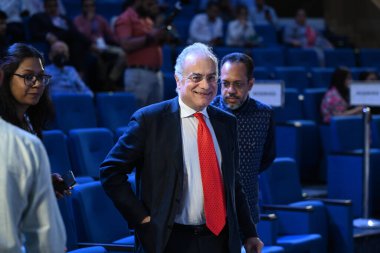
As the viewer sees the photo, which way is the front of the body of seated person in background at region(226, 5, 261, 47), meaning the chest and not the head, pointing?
toward the camera

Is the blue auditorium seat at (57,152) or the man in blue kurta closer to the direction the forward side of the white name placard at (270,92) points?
the man in blue kurta

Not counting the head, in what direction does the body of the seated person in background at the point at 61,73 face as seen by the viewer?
toward the camera

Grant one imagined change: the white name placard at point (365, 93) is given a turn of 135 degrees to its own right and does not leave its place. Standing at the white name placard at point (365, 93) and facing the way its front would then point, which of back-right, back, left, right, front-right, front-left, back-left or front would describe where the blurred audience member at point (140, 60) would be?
front-left

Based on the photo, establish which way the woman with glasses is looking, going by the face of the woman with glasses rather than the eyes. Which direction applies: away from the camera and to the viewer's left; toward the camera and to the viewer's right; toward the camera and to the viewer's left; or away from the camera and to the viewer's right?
toward the camera and to the viewer's right

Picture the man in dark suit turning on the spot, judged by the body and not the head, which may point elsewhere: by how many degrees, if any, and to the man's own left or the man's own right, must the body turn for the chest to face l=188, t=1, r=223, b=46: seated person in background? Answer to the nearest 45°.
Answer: approximately 135° to the man's own left

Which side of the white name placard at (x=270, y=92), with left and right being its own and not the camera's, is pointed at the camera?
front

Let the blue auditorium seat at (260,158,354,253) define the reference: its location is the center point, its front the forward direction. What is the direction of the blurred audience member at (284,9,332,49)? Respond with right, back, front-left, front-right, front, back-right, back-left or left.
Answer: back-left

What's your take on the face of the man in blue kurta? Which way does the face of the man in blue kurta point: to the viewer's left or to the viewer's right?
to the viewer's left

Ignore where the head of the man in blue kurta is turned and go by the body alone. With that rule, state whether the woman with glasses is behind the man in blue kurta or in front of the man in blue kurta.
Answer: in front

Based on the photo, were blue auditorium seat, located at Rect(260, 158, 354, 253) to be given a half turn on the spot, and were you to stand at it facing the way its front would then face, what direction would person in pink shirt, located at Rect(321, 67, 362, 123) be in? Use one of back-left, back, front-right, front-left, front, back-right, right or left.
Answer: front-right

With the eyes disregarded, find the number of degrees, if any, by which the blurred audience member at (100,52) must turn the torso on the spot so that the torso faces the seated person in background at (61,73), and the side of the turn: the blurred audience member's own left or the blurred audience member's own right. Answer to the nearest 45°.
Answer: approximately 45° to the blurred audience member's own right

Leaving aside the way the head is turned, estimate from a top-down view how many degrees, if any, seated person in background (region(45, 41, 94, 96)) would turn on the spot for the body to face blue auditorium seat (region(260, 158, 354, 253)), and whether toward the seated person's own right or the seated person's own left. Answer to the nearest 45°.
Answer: approximately 45° to the seated person's own left

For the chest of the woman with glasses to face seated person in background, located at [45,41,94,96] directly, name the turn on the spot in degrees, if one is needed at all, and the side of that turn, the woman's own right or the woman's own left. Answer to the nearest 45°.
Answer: approximately 135° to the woman's own left

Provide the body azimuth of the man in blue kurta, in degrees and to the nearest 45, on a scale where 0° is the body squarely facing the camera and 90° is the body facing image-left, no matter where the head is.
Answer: approximately 45°
